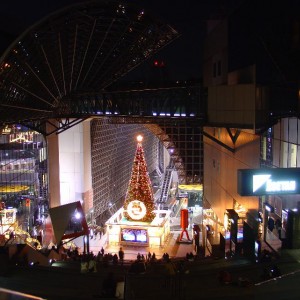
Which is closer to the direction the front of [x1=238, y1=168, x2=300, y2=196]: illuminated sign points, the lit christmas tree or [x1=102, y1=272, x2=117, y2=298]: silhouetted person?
the silhouetted person

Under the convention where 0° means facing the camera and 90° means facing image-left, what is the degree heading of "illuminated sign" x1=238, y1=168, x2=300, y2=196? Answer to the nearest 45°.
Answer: approximately 0°

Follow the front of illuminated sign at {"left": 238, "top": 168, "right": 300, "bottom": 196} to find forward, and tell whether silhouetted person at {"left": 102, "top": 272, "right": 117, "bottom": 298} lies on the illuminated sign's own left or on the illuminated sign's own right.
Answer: on the illuminated sign's own right
